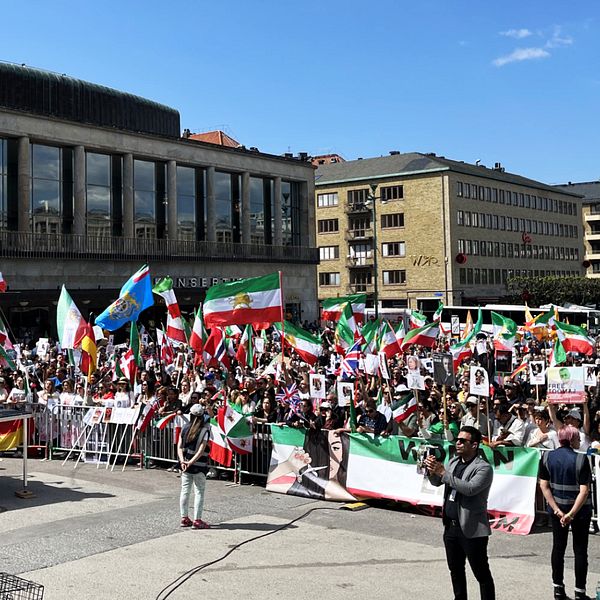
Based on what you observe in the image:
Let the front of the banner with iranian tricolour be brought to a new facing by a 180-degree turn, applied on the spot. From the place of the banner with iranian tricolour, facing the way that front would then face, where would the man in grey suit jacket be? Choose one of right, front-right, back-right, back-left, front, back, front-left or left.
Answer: back

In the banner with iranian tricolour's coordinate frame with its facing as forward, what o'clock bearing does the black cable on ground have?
The black cable on ground is roughly at 1 o'clock from the banner with iranian tricolour.

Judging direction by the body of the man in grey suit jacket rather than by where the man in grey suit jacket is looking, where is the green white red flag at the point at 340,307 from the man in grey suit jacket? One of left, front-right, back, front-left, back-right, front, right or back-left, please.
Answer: back-right

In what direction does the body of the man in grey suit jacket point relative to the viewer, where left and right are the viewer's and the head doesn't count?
facing the viewer and to the left of the viewer

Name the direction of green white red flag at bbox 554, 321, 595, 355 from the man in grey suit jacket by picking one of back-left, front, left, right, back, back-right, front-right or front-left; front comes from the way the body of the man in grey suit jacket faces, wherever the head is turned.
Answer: back-right

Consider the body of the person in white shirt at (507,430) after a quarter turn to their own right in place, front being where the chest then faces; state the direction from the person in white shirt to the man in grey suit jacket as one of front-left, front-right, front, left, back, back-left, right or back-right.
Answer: back-left

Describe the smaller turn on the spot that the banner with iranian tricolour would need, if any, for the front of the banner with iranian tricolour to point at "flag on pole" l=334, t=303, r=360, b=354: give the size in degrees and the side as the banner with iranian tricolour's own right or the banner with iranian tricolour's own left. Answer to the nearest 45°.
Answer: approximately 180°

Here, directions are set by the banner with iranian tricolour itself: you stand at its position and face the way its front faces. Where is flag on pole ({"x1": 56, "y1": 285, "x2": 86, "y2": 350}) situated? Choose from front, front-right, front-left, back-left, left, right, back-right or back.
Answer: back-right

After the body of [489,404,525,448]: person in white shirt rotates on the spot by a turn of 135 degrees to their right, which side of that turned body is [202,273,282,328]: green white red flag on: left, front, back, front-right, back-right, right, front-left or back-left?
front-left

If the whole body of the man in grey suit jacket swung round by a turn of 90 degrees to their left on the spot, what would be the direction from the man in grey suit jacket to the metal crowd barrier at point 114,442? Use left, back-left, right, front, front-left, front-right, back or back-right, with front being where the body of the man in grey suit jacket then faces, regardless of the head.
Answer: back

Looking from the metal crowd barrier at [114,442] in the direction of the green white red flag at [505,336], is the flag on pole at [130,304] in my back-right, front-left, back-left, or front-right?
front-left

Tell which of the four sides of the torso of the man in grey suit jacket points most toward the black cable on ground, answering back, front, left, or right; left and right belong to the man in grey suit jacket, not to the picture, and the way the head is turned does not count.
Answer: right

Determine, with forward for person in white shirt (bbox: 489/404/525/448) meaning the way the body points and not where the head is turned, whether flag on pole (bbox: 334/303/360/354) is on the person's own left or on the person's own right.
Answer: on the person's own right

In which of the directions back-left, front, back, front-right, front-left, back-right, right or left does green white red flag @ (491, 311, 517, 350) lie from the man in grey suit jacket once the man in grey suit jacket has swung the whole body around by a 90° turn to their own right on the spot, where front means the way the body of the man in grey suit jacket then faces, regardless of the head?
front-right

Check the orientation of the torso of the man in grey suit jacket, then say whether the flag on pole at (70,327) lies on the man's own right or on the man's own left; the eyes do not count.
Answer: on the man's own right

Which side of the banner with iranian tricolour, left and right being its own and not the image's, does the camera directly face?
front
